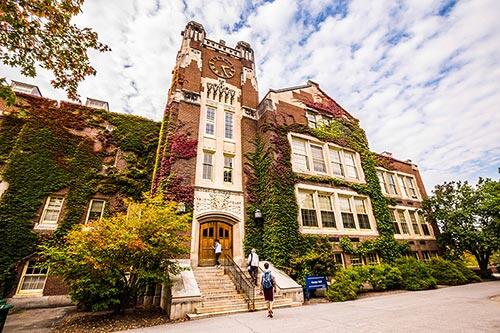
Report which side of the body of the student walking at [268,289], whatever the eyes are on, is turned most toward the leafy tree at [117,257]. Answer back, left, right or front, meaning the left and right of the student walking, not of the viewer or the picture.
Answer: left

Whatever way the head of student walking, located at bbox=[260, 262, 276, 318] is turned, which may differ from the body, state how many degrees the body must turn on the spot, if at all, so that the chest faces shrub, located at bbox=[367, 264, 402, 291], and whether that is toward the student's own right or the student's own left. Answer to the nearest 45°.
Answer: approximately 45° to the student's own right

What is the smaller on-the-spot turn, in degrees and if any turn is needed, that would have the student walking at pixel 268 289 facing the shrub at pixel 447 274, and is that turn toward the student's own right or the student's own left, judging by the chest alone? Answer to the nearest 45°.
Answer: approximately 45° to the student's own right

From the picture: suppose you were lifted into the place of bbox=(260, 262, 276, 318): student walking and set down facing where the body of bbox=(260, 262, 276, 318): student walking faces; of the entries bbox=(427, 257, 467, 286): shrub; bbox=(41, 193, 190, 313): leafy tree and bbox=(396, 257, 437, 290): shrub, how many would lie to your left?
1

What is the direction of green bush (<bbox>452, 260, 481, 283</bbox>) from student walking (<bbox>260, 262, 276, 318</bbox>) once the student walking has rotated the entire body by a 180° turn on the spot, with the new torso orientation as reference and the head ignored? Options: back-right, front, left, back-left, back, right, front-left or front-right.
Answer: back-left

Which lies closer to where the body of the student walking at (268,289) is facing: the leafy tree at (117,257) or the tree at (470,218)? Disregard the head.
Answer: the tree

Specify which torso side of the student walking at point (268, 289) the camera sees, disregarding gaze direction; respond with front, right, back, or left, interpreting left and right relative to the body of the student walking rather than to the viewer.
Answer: back

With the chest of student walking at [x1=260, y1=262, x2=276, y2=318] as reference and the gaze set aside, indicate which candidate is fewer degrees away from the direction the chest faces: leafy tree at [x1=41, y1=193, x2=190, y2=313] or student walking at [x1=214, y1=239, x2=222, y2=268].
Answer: the student walking

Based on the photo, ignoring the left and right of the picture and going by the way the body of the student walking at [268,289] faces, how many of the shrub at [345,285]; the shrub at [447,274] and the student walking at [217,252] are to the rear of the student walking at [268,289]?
0

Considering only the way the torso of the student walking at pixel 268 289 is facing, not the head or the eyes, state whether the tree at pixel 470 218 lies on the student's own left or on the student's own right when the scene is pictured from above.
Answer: on the student's own right

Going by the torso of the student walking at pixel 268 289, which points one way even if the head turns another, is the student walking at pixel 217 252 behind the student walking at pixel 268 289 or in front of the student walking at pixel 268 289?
in front

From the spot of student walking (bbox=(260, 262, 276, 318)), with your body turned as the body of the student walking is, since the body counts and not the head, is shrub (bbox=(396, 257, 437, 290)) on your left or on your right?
on your right

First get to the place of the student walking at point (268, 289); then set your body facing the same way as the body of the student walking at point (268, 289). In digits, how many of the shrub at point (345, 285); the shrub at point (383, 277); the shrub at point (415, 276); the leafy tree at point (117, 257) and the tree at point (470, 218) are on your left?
1
